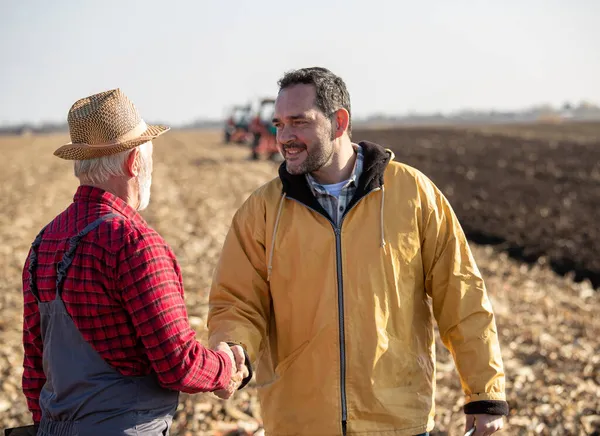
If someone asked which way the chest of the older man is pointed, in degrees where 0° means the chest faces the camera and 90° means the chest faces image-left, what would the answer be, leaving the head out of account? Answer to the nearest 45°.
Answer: approximately 225°

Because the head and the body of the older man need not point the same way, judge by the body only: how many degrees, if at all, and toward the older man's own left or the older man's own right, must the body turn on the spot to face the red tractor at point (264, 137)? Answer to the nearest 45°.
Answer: approximately 45° to the older man's own left

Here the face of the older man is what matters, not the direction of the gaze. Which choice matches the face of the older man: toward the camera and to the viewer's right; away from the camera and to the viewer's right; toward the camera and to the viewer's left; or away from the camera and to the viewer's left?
away from the camera and to the viewer's right
